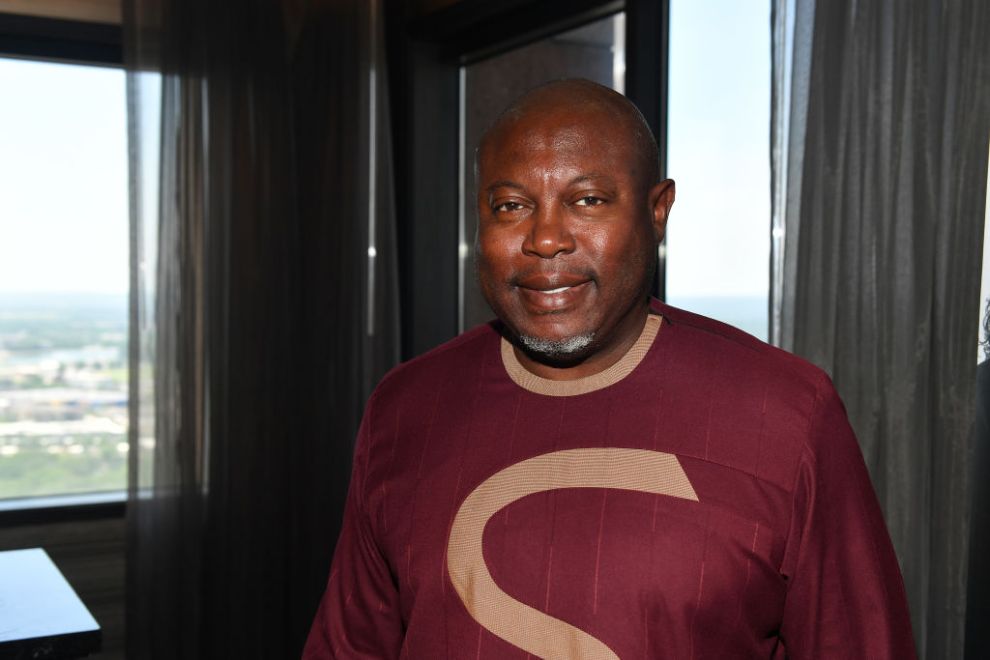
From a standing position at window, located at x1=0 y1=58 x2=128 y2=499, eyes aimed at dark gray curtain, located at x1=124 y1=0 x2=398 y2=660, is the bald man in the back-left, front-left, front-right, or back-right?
front-right

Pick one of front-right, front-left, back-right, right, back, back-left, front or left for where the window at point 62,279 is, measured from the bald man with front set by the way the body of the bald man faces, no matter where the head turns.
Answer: back-right

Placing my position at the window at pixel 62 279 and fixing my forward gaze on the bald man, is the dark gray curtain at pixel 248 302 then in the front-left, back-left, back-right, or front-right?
front-left

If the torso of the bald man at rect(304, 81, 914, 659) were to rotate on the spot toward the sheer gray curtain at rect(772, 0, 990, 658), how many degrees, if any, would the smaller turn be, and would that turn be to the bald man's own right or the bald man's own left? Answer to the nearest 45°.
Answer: approximately 135° to the bald man's own left

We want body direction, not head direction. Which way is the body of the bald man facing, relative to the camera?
toward the camera

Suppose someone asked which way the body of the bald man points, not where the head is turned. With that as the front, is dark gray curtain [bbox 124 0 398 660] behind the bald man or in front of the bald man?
behind
